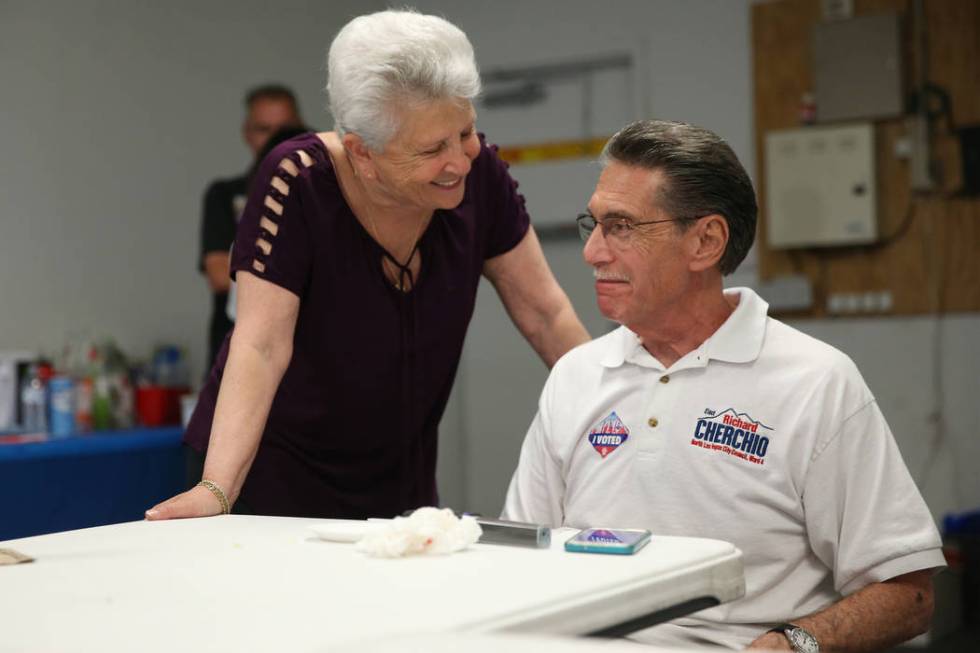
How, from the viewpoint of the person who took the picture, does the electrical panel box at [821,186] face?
facing the viewer

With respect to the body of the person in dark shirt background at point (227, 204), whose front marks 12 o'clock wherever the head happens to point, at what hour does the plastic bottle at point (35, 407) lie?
The plastic bottle is roughly at 3 o'clock from the person in dark shirt background.

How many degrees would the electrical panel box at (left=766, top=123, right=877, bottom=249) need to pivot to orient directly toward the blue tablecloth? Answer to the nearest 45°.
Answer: approximately 45° to its right

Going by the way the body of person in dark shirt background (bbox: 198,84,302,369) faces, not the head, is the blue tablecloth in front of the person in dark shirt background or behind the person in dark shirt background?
in front

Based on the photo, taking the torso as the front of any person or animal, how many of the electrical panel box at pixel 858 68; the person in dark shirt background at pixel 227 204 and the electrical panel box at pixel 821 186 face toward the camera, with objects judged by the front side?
3

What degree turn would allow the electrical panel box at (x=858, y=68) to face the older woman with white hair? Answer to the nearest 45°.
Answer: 0° — it already faces them

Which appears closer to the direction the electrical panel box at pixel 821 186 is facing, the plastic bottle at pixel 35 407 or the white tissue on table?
the white tissue on table

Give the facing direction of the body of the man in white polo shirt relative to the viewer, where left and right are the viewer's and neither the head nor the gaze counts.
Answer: facing the viewer and to the left of the viewer

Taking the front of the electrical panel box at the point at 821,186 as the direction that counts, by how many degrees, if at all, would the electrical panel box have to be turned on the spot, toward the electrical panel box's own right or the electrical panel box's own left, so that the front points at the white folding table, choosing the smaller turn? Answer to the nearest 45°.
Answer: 0° — it already faces it

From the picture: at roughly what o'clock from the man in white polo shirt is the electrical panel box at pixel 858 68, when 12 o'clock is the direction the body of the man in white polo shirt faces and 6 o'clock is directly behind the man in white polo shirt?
The electrical panel box is roughly at 5 o'clock from the man in white polo shirt.

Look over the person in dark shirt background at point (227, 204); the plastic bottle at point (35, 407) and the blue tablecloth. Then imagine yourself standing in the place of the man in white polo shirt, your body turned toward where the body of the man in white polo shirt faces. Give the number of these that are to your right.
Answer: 3

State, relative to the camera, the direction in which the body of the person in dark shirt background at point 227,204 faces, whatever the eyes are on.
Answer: toward the camera

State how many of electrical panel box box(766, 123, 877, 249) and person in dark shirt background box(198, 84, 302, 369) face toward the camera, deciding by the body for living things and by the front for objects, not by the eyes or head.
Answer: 2

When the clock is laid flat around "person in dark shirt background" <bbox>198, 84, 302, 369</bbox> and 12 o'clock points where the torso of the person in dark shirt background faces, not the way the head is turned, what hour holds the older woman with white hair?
The older woman with white hair is roughly at 12 o'clock from the person in dark shirt background.

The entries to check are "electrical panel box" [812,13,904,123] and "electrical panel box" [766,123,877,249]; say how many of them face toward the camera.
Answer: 2
